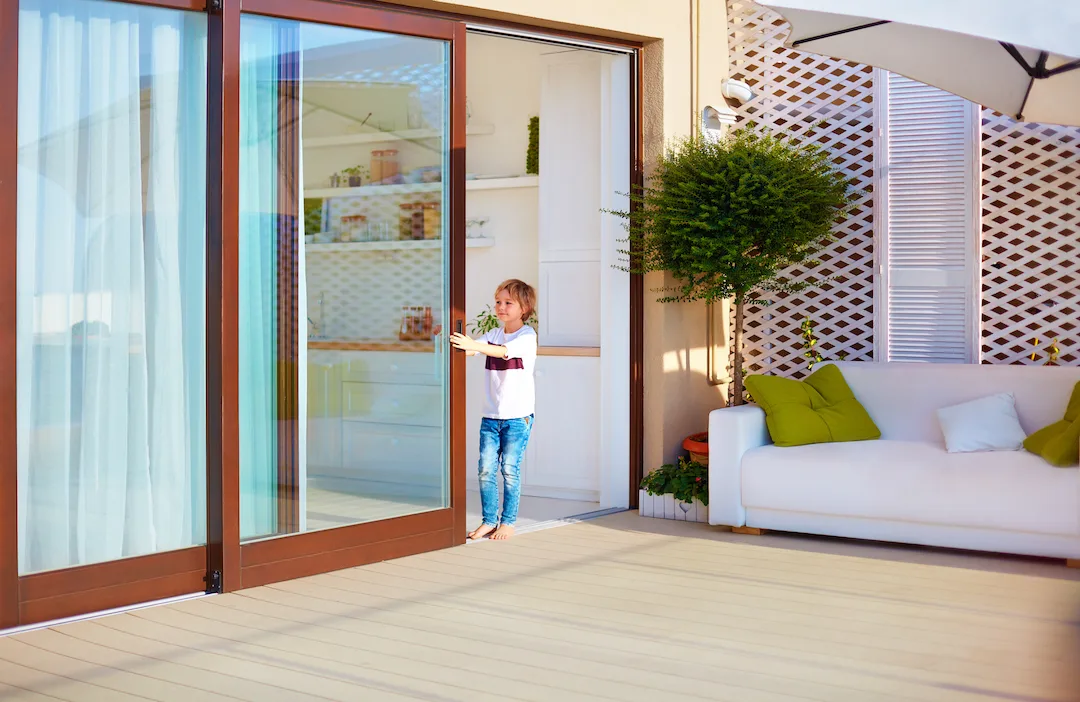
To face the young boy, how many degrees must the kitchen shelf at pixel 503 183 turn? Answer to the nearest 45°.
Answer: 0° — it already faces them

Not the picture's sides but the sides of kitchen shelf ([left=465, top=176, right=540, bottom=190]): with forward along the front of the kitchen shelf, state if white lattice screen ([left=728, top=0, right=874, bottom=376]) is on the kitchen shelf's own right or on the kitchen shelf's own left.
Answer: on the kitchen shelf's own left

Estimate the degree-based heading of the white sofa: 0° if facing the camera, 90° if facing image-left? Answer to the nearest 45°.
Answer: approximately 0°

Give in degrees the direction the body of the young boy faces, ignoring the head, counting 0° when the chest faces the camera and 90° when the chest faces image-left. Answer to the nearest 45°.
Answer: approximately 45°

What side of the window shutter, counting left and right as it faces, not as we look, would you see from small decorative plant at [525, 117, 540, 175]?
right

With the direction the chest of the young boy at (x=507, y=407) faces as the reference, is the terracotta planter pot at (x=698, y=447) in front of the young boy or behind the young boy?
behind
